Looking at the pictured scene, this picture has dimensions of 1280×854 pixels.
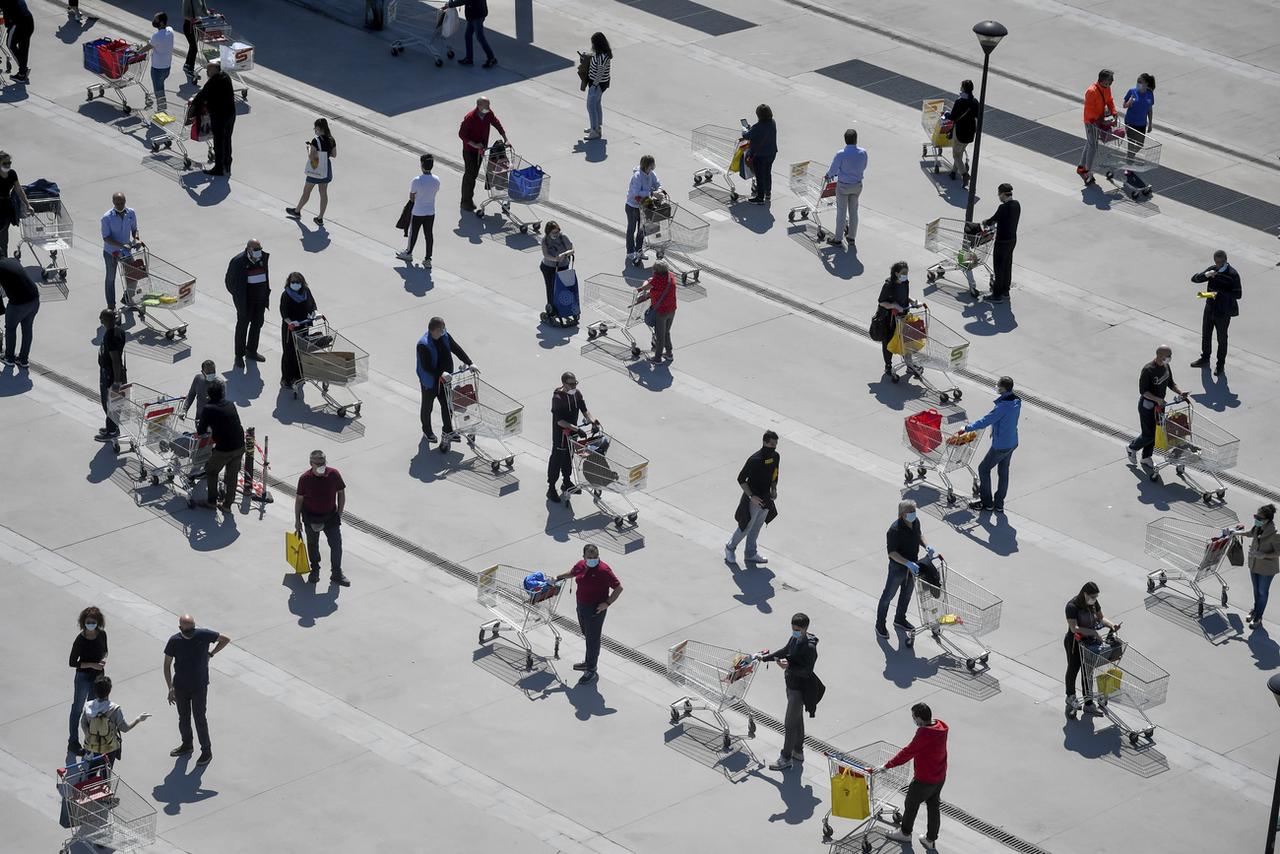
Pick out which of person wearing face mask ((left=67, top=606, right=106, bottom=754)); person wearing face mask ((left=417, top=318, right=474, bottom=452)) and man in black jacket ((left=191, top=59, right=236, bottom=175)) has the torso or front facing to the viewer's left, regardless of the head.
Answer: the man in black jacket

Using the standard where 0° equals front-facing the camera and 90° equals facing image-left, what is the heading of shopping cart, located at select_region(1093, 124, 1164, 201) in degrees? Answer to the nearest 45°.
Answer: approximately 315°

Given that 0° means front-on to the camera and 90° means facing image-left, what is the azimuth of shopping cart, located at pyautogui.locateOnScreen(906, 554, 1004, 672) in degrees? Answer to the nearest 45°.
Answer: approximately 315°

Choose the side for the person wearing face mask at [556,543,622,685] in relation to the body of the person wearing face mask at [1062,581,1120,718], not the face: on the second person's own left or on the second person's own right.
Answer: on the second person's own right

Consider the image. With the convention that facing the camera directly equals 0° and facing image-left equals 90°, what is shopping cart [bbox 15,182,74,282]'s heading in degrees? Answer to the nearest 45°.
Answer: approximately 315°

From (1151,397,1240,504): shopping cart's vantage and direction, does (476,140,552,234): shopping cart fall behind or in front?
behind

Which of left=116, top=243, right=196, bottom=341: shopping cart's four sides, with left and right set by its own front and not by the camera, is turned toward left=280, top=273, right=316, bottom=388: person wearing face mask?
front

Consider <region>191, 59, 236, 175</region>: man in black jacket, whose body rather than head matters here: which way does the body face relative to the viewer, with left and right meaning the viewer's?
facing to the left of the viewer

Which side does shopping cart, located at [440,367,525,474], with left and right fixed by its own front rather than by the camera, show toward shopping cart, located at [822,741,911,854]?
front

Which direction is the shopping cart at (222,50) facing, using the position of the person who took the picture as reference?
facing the viewer and to the right of the viewer

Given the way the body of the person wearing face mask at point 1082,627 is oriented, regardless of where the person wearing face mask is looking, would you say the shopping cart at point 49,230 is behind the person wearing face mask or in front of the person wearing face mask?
behind

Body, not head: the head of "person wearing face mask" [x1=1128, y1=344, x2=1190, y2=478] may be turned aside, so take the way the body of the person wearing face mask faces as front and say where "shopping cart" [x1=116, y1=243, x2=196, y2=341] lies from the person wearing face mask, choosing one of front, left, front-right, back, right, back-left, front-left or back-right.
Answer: back-right

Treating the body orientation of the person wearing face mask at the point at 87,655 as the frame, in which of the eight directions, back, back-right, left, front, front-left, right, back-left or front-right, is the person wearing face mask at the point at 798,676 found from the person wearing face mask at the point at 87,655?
left
